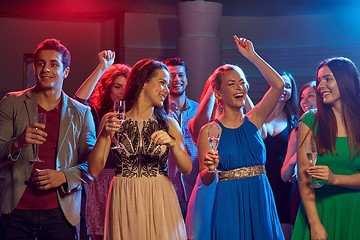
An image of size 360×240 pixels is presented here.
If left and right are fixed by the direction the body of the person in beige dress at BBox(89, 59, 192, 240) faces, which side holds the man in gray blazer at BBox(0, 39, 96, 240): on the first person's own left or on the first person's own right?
on the first person's own right

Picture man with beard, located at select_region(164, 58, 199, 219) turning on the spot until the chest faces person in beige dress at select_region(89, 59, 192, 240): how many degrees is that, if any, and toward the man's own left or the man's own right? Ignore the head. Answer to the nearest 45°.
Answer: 0° — they already face them

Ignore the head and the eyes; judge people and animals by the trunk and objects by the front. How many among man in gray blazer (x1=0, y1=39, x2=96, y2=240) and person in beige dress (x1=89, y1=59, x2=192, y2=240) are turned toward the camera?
2

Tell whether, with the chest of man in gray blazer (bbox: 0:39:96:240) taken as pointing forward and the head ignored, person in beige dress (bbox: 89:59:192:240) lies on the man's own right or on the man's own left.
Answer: on the man's own left

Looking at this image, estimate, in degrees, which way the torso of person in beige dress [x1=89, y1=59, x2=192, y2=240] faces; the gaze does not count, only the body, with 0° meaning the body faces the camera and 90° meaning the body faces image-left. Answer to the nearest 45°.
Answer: approximately 0°

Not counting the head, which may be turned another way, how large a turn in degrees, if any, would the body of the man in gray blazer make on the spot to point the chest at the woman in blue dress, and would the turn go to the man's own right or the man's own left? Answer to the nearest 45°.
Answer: approximately 90° to the man's own left

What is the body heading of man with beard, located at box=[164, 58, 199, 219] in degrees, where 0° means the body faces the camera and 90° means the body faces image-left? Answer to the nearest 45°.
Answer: approximately 0°

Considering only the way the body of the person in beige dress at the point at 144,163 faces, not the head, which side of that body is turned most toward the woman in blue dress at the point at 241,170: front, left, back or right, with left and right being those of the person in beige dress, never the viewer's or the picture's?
left

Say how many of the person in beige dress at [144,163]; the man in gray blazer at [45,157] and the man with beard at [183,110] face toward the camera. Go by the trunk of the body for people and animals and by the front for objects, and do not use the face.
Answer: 3

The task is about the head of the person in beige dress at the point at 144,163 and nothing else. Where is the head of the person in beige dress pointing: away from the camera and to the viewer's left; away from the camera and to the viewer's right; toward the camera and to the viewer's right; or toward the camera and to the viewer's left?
toward the camera and to the viewer's right
